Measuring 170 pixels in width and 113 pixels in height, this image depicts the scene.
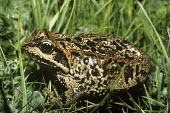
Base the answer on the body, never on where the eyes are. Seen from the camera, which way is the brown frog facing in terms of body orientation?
to the viewer's left
